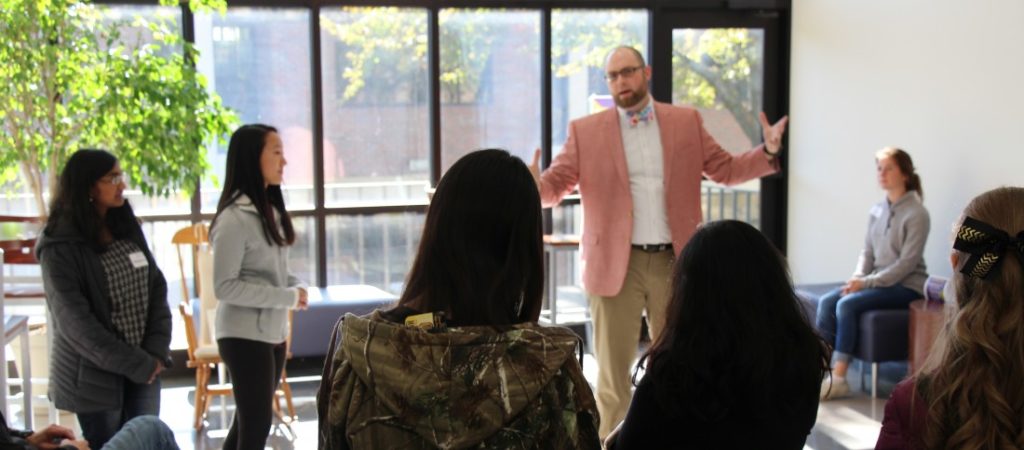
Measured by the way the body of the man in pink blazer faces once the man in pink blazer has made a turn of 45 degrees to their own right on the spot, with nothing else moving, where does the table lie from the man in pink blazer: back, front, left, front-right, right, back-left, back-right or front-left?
back

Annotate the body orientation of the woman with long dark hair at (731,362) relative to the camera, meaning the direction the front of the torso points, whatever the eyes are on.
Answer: away from the camera

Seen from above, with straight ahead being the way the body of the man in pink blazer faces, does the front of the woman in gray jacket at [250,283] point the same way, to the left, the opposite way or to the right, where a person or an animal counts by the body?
to the left

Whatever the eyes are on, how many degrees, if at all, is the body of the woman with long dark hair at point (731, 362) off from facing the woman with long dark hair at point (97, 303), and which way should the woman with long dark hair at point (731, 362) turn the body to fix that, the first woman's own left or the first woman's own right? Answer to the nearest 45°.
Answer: approximately 45° to the first woman's own left

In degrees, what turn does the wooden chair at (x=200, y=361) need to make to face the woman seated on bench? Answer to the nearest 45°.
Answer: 0° — it already faces them

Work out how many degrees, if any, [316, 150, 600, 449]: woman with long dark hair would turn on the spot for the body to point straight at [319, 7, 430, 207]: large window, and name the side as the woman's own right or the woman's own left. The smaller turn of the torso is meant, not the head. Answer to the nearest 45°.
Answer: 0° — they already face it

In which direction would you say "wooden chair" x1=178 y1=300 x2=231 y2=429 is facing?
to the viewer's right

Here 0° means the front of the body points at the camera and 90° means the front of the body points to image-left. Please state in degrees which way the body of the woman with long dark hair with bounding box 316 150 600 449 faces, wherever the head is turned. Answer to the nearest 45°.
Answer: approximately 180°

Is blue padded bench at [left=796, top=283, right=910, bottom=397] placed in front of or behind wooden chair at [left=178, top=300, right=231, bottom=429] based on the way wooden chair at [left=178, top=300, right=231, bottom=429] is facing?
in front

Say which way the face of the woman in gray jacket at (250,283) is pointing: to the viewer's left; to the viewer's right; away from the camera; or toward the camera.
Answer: to the viewer's right

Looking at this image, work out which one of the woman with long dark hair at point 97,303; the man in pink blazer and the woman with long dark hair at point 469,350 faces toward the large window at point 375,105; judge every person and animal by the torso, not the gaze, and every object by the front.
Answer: the woman with long dark hair at point 469,350

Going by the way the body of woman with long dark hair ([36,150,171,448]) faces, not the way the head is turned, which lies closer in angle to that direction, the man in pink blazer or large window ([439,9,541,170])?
the man in pink blazer

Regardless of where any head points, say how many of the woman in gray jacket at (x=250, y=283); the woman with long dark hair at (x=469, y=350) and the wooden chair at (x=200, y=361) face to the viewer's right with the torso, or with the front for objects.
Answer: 2

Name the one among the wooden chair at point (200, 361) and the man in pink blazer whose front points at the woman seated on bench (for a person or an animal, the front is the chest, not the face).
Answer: the wooden chair

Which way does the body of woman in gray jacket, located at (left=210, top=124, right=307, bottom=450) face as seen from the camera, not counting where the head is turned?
to the viewer's right
